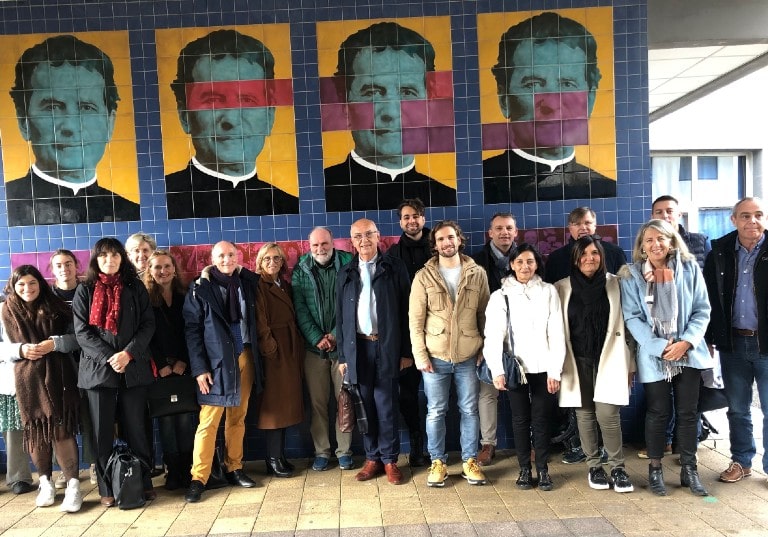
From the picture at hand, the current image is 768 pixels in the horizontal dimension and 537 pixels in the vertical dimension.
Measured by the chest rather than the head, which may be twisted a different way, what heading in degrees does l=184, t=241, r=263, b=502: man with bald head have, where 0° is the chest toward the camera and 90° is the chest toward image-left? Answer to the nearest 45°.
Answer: approximately 315°

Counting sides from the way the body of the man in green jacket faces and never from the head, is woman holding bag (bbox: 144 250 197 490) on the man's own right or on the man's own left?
on the man's own right

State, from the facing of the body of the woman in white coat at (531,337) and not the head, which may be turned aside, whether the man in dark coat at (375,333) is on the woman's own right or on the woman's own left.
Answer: on the woman's own right

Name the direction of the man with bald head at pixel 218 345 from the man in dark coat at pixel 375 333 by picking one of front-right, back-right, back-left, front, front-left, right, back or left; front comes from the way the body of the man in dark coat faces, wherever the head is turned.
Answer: right

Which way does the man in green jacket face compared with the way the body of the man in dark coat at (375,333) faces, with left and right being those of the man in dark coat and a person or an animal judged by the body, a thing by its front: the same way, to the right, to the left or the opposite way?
the same way

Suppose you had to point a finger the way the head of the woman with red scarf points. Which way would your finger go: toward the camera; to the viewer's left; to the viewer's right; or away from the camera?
toward the camera

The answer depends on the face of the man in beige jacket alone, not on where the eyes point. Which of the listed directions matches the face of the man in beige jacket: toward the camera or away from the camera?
toward the camera

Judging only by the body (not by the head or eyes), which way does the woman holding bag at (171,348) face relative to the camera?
toward the camera

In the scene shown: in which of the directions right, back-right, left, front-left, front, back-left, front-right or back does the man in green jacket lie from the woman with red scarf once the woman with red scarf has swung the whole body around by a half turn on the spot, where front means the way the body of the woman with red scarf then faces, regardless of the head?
right

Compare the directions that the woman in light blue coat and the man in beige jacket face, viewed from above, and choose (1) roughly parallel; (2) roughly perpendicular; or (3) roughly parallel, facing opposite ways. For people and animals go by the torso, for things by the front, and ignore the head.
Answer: roughly parallel

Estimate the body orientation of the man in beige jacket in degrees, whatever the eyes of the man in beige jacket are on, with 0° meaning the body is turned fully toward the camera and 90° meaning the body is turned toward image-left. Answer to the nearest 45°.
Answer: approximately 0°

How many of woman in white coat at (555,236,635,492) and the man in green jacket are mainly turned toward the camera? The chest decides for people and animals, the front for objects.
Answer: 2

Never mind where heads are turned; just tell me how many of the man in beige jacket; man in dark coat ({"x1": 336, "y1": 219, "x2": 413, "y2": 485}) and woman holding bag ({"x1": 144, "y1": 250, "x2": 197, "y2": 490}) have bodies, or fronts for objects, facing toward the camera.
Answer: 3

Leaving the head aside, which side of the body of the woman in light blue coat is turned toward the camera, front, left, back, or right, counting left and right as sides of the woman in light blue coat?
front

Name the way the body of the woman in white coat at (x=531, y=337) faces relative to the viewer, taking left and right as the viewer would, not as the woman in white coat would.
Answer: facing the viewer
